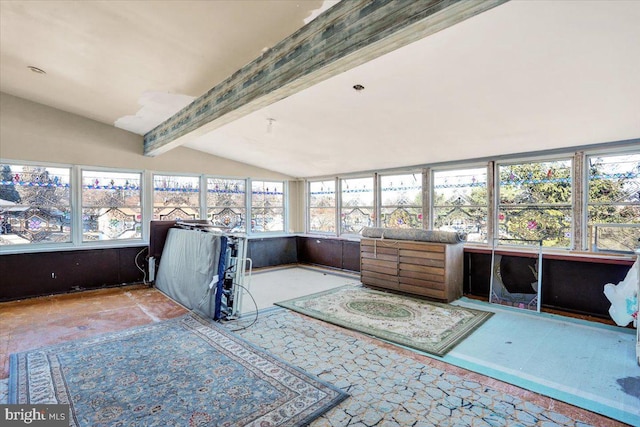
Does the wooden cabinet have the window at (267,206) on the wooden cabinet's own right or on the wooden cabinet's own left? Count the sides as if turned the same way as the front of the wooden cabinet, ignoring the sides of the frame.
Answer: on the wooden cabinet's own right

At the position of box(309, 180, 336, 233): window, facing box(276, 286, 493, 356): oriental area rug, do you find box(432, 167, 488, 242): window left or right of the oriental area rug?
left

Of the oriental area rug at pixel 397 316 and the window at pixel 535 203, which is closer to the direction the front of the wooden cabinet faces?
the oriental area rug

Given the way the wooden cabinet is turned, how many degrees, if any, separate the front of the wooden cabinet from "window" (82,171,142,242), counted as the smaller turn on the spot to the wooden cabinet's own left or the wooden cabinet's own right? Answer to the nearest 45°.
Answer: approximately 45° to the wooden cabinet's own right

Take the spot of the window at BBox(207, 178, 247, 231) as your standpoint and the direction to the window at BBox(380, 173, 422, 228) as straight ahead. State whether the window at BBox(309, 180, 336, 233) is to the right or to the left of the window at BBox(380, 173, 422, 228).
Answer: left

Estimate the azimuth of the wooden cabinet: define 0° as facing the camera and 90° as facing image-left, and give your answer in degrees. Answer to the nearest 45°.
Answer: approximately 45°

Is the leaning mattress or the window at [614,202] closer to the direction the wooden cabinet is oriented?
the leaning mattress

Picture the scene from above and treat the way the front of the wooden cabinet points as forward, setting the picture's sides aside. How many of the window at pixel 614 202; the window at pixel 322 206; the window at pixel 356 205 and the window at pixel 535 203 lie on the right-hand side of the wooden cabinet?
2

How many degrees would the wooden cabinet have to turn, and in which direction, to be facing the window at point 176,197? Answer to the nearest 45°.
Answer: approximately 45° to its right

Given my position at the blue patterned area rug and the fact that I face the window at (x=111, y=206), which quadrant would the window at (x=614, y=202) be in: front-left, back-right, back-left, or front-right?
back-right

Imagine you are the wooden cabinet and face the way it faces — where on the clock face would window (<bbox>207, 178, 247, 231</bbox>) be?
The window is roughly at 2 o'clock from the wooden cabinet.
